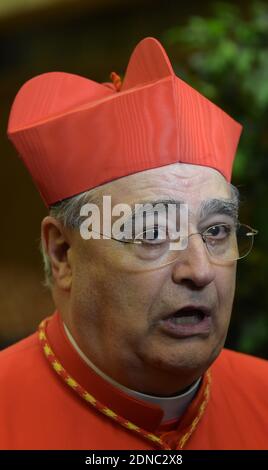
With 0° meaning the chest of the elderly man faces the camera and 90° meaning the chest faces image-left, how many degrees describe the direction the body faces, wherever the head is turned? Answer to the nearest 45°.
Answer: approximately 315°
